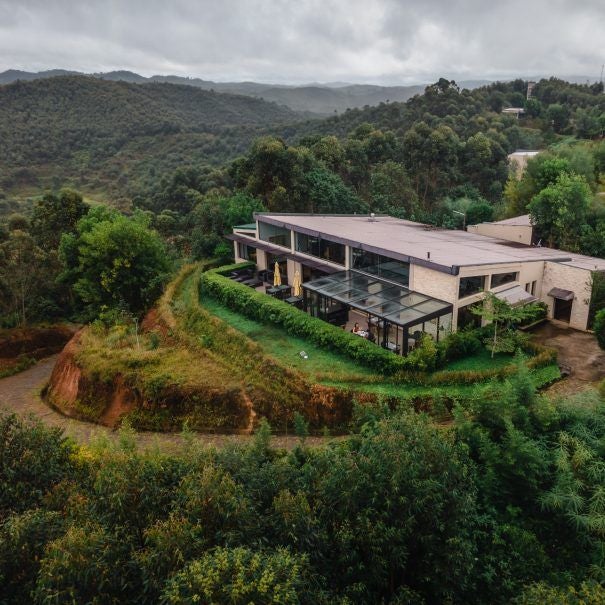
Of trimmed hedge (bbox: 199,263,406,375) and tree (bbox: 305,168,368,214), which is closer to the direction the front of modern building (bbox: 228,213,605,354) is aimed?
the trimmed hedge

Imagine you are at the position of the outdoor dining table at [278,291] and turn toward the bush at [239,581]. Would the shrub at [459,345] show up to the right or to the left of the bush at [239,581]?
left

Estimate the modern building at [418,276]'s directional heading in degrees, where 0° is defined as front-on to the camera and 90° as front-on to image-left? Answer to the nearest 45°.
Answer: approximately 45°

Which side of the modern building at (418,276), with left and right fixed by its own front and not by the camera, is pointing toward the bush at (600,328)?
left

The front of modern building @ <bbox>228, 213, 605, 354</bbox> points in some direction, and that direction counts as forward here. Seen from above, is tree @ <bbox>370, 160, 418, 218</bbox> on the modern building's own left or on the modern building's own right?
on the modern building's own right

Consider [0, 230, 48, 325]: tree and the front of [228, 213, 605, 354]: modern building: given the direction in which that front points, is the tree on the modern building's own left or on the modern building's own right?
on the modern building's own right

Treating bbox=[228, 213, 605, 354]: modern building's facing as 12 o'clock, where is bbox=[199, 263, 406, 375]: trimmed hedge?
The trimmed hedge is roughly at 1 o'clock from the modern building.

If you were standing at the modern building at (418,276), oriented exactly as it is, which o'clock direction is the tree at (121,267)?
The tree is roughly at 2 o'clock from the modern building.

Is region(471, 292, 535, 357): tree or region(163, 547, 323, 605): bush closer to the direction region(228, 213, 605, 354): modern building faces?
the bush

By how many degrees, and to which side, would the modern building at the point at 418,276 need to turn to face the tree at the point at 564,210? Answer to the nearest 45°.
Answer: approximately 180°
